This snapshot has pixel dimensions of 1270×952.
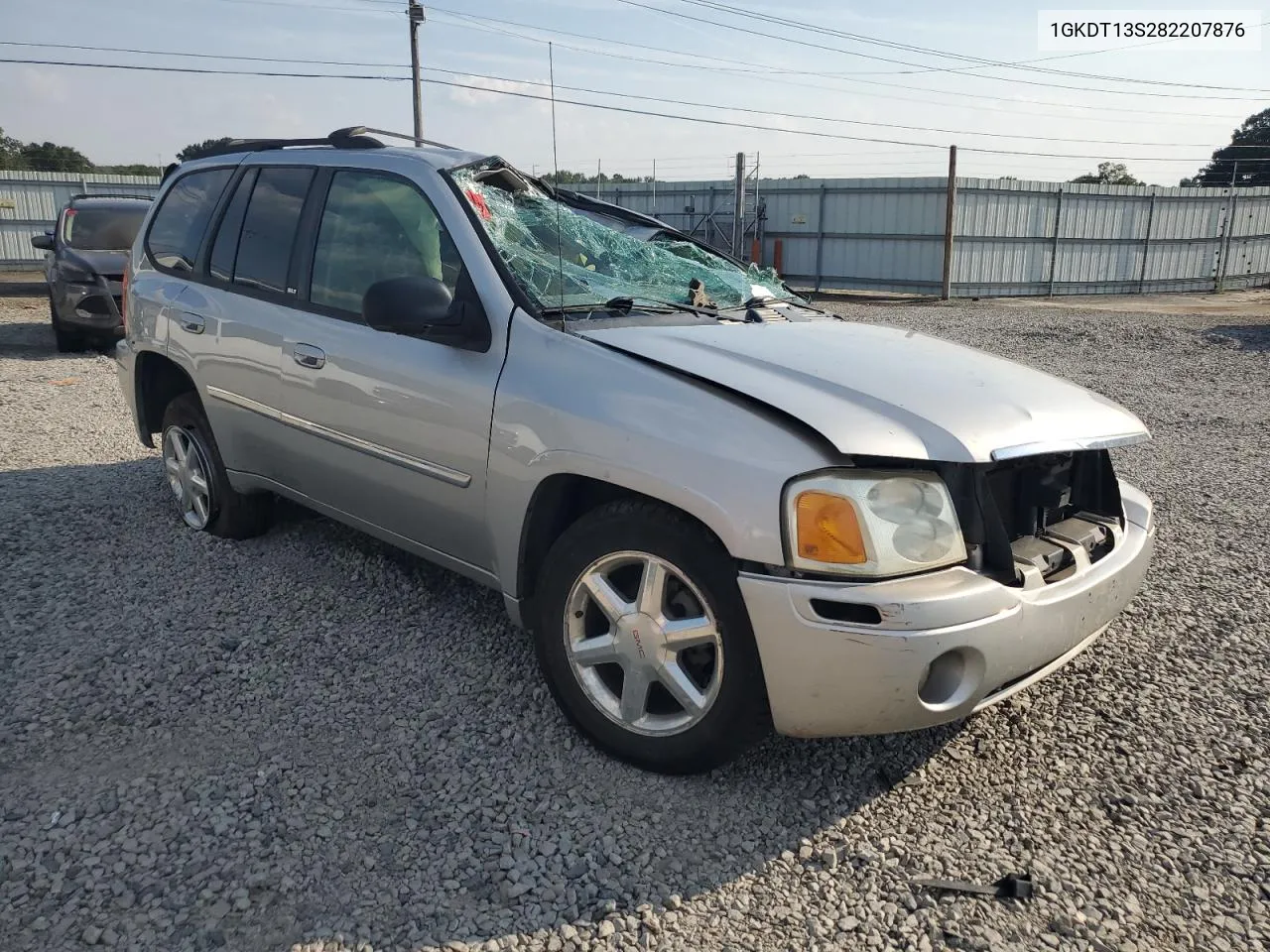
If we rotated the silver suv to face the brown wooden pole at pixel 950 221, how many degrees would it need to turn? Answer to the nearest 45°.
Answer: approximately 135° to its left

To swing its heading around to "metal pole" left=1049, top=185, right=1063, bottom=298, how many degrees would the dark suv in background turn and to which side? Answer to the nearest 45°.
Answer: approximately 90° to its left

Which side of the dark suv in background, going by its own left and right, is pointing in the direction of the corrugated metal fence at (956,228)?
left

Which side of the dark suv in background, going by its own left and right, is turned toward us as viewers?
front

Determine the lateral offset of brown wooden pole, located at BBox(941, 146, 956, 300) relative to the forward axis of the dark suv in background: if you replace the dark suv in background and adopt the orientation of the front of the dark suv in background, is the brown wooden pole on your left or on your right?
on your left

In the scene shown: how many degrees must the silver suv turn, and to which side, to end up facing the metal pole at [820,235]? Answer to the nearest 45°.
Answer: approximately 135° to its left

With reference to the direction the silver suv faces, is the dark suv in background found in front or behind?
behind

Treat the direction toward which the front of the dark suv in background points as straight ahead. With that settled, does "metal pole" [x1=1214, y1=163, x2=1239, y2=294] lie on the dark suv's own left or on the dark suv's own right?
on the dark suv's own left

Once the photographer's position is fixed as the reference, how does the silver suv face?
facing the viewer and to the right of the viewer

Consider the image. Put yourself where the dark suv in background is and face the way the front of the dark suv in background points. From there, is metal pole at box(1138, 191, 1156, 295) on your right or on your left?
on your left
